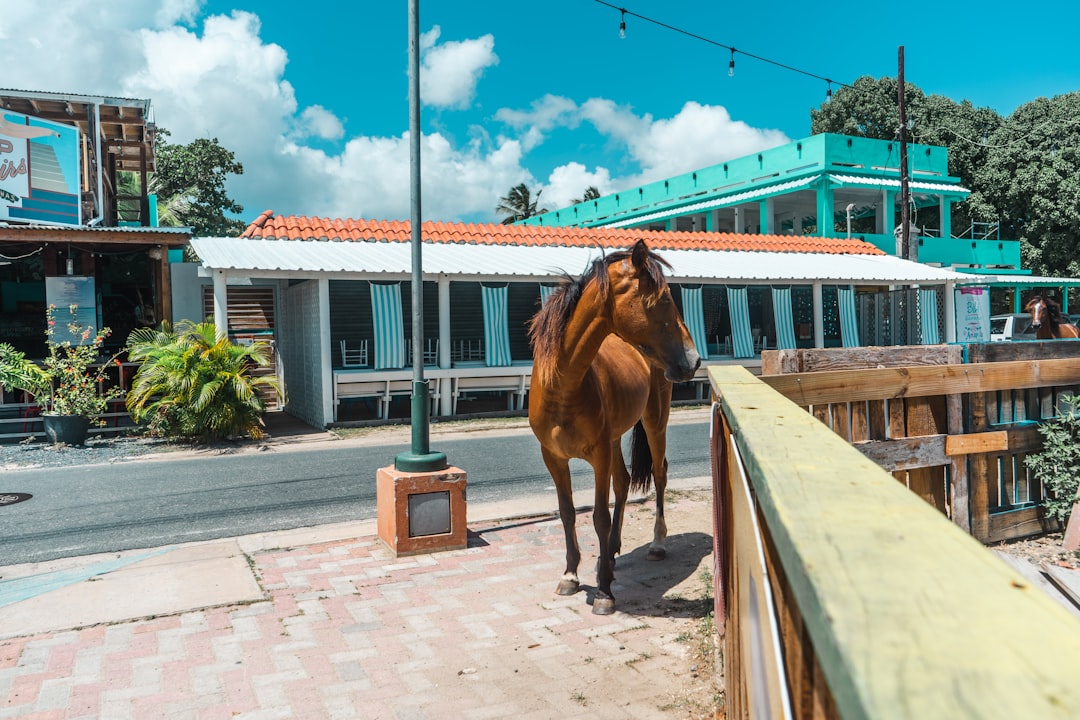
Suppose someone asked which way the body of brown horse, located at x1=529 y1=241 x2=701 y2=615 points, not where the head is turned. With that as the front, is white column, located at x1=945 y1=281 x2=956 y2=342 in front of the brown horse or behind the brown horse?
behind

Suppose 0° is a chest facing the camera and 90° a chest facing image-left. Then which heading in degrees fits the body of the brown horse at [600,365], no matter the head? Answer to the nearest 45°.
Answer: approximately 45°

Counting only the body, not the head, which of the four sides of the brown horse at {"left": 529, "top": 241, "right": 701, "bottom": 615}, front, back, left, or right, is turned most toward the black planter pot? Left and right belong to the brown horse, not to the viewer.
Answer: right

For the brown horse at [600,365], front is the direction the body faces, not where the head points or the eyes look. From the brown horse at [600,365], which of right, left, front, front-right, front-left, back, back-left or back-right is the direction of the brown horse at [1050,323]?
back

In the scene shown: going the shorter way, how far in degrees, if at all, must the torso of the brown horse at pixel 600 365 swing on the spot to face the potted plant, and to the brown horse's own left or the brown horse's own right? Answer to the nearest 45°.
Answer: approximately 90° to the brown horse's own right

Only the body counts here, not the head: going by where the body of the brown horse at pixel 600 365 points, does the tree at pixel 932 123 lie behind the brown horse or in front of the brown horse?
behind

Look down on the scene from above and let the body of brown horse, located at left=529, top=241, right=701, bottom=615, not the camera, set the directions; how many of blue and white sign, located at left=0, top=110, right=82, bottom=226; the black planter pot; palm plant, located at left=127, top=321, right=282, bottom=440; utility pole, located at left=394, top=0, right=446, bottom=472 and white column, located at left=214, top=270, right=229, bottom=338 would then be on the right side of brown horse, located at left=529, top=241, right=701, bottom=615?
5

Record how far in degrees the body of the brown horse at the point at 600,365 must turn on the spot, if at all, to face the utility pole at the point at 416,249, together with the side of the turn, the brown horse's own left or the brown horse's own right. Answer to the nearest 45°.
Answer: approximately 90° to the brown horse's own right

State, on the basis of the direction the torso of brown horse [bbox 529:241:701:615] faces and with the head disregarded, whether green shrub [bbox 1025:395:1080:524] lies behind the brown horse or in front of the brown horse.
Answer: behind

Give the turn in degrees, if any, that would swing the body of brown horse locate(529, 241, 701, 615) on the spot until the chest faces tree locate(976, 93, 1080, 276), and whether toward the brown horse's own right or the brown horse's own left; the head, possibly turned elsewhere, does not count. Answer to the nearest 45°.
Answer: approximately 180°

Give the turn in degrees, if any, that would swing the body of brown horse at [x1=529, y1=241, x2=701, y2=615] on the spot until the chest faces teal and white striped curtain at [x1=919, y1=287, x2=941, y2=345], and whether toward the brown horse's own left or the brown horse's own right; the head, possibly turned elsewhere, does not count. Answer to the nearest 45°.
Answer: approximately 180°

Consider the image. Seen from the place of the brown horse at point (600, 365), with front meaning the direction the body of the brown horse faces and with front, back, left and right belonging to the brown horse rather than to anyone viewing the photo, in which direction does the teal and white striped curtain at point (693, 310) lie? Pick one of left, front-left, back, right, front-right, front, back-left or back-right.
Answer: back-right

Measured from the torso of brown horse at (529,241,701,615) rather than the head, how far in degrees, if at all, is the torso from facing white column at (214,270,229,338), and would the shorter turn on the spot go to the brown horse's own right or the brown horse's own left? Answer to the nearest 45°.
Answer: approximately 90° to the brown horse's own right

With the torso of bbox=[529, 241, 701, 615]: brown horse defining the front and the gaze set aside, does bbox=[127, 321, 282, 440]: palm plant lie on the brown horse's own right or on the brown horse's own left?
on the brown horse's own right

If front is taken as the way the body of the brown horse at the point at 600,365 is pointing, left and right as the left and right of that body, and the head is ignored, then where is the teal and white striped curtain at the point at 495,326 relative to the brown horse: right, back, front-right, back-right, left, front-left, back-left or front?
back-right

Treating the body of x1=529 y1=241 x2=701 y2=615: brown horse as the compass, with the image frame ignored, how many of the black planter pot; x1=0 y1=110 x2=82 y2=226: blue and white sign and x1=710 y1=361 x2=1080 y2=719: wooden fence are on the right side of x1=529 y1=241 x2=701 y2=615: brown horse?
2
